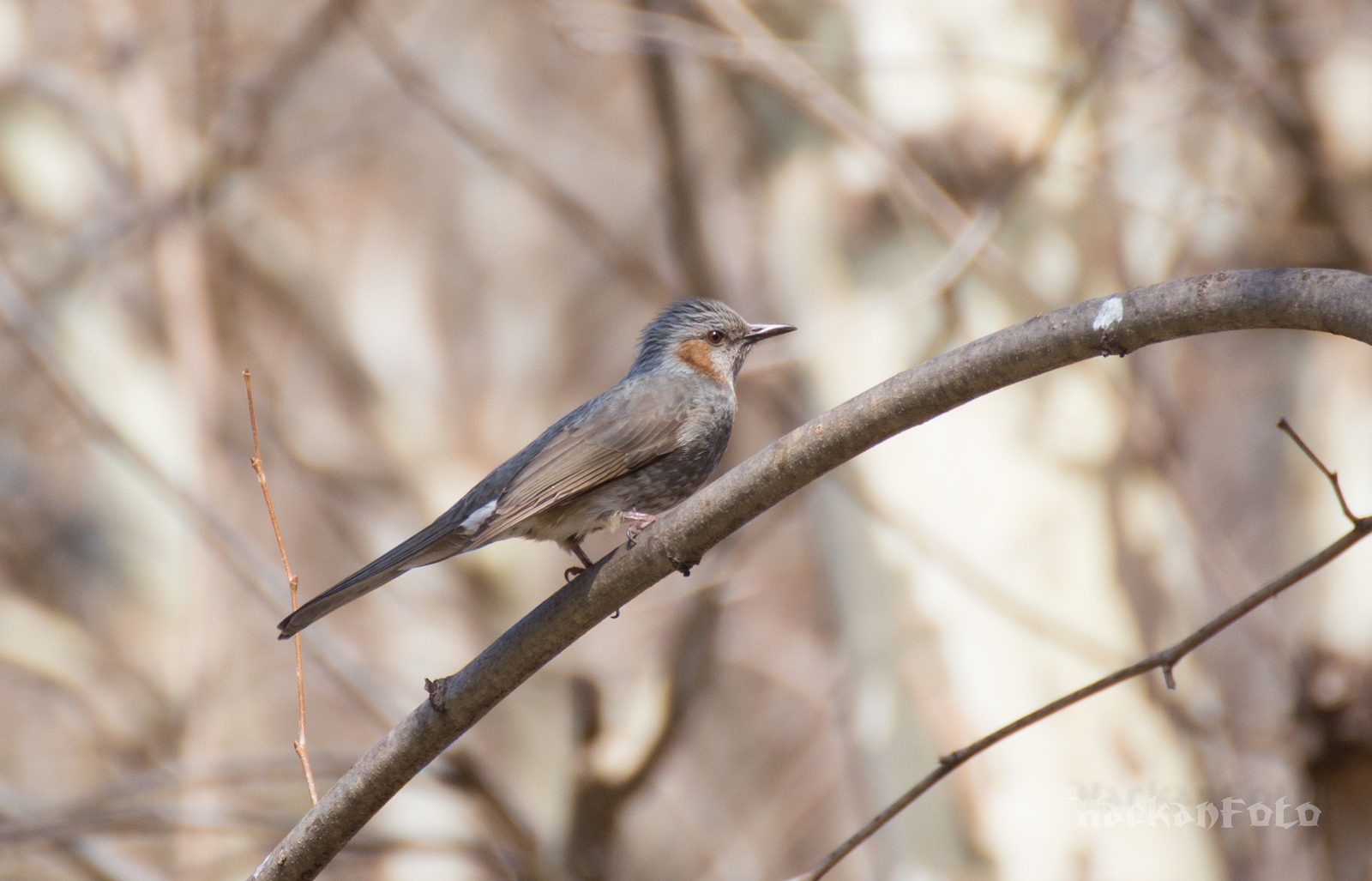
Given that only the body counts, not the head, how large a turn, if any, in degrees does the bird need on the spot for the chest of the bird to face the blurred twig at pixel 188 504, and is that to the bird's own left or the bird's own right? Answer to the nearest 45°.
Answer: approximately 135° to the bird's own left

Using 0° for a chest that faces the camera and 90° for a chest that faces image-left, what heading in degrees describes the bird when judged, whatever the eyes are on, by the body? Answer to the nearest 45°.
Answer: approximately 270°
